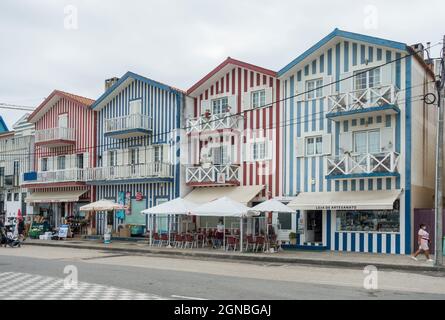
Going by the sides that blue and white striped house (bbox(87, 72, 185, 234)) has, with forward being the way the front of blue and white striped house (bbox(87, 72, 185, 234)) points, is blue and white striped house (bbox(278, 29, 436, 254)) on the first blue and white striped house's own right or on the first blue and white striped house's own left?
on the first blue and white striped house's own left

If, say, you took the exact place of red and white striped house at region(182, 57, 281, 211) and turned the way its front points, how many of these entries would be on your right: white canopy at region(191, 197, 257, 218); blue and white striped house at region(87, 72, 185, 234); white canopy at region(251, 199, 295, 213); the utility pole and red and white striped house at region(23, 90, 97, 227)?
2

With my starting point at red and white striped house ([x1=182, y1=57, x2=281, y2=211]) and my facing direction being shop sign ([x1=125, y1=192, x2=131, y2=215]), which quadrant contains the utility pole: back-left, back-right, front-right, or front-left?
back-left

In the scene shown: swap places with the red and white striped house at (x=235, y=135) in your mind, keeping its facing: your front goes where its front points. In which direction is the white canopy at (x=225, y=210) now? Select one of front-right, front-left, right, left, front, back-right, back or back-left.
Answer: front-left

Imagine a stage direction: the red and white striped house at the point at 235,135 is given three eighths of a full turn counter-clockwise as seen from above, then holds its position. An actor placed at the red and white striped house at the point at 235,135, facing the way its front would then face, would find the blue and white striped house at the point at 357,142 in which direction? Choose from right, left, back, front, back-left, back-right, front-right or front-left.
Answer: front-right

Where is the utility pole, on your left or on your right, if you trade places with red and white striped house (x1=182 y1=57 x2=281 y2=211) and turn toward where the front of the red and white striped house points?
on your left

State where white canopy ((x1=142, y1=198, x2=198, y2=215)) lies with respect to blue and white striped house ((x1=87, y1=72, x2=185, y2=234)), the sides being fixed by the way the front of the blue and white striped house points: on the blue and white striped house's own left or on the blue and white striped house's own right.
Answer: on the blue and white striped house's own left

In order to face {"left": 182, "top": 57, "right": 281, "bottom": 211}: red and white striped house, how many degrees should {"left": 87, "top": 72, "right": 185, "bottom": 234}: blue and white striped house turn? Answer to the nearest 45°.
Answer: approximately 90° to its left

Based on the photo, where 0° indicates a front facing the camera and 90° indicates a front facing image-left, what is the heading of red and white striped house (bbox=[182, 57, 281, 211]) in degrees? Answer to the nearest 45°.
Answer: approximately 45°

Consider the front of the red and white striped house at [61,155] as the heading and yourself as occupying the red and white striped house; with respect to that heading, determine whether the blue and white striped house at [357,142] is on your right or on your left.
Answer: on your left

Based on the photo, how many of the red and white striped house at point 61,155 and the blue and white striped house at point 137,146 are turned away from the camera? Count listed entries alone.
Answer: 0

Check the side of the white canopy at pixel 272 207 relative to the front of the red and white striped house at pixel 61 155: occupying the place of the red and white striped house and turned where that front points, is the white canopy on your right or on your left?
on your left
